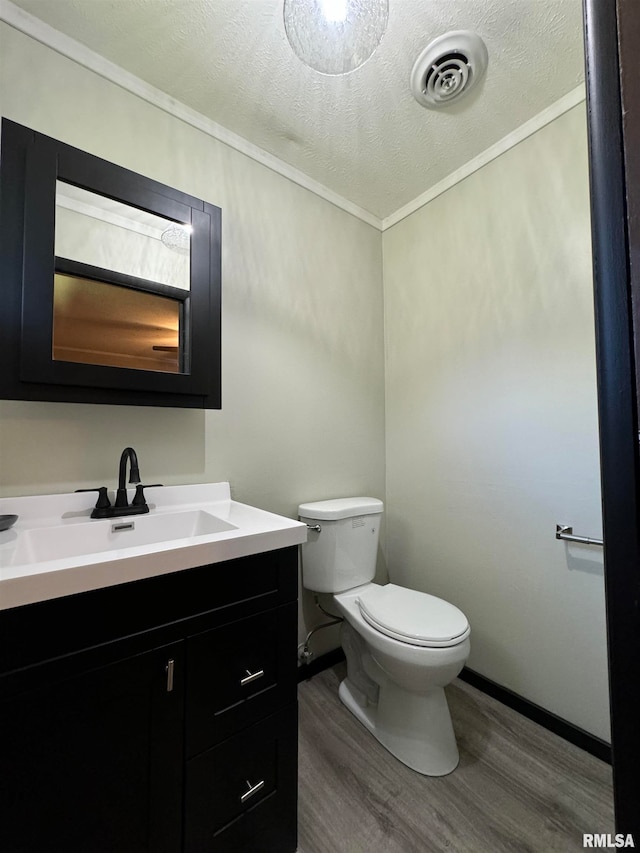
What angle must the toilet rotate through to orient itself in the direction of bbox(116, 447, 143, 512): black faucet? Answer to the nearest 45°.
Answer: approximately 90° to its right

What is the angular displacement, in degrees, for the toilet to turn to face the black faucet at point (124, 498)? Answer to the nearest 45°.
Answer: approximately 90° to its right

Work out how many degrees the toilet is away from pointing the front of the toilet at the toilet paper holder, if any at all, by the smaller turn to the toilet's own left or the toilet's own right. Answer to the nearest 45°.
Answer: approximately 45° to the toilet's own left

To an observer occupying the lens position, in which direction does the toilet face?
facing the viewer and to the right of the viewer

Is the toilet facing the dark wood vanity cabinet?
no
